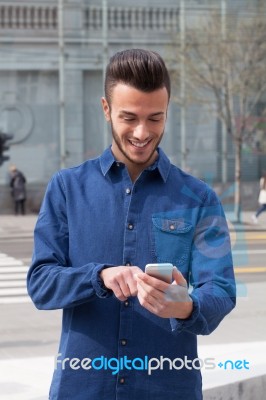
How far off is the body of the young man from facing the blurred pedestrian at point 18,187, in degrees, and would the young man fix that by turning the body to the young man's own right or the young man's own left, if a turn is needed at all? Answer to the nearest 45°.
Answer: approximately 180°

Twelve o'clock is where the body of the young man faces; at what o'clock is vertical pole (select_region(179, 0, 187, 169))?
The vertical pole is roughly at 6 o'clock from the young man.

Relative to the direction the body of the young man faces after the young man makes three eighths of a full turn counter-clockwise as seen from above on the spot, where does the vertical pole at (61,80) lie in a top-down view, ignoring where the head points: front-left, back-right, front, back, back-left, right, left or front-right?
front-left
